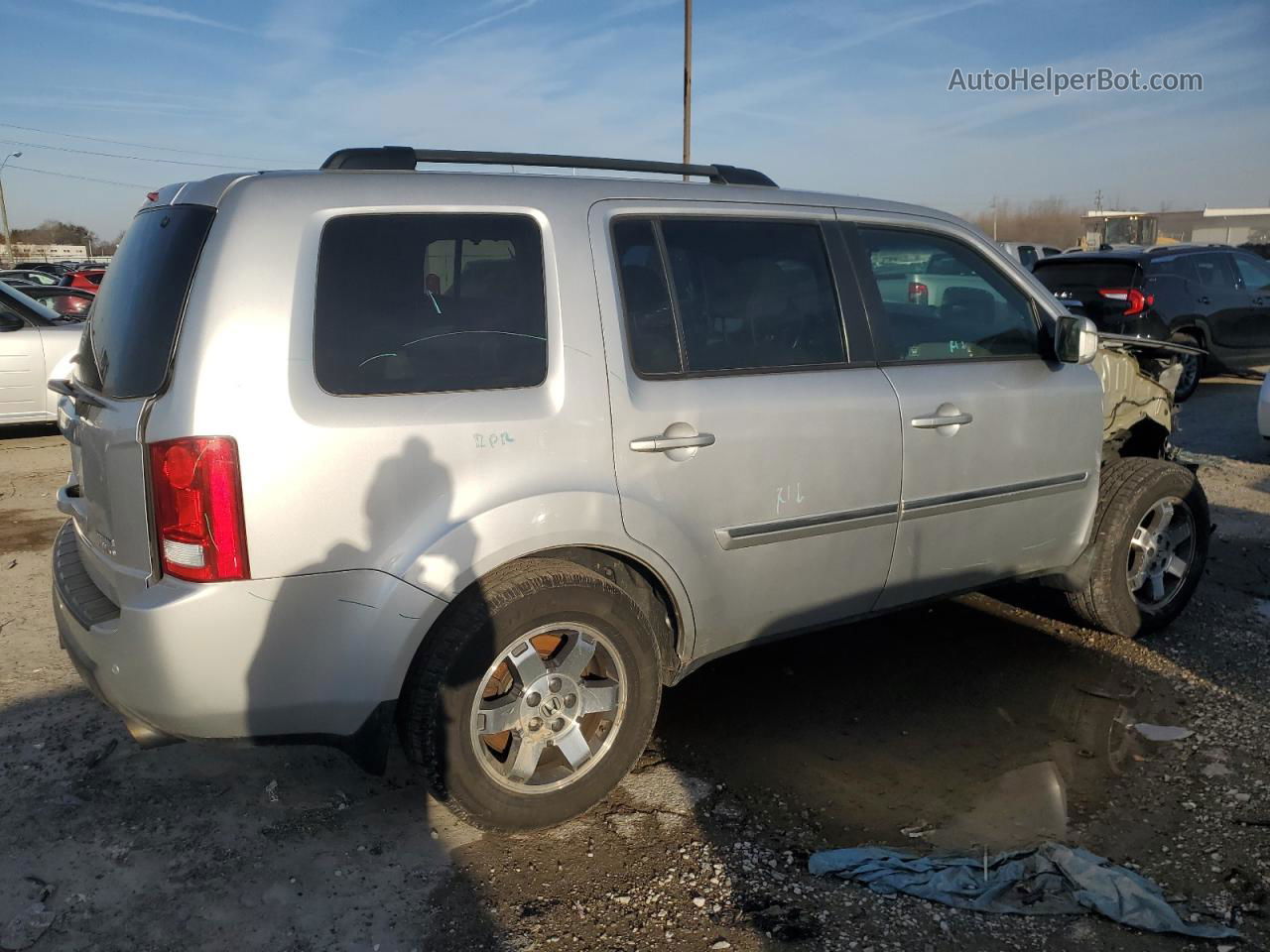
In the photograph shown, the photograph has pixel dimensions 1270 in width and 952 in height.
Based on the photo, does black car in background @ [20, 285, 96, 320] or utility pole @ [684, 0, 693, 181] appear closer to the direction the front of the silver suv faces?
the utility pole

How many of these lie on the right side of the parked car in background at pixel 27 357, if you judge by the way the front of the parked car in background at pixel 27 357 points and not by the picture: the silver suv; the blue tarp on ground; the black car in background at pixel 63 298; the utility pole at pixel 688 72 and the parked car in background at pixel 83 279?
2

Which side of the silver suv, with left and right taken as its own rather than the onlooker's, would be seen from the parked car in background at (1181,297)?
front

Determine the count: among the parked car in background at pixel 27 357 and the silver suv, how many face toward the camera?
0

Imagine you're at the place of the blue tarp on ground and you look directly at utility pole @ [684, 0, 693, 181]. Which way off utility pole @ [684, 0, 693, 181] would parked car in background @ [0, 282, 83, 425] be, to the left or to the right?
left

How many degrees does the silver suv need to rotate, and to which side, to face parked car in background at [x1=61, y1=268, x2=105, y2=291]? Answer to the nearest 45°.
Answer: approximately 90° to its left

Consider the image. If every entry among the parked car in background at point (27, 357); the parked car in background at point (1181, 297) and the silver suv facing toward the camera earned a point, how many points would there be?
0

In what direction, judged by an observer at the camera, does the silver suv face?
facing away from the viewer and to the right of the viewer

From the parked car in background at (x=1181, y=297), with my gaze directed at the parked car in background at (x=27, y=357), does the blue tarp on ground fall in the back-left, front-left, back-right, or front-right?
front-left

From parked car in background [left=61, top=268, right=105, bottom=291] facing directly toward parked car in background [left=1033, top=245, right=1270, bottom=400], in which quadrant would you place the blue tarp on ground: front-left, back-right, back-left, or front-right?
front-right

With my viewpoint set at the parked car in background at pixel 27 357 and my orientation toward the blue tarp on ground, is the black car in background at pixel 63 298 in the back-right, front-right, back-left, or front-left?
back-left

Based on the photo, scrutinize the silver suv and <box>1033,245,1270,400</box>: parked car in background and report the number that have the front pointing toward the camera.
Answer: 0

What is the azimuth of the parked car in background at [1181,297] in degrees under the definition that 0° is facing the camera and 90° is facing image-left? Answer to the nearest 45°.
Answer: approximately 225°

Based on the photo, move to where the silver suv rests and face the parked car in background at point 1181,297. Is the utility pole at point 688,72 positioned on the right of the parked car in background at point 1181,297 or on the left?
left

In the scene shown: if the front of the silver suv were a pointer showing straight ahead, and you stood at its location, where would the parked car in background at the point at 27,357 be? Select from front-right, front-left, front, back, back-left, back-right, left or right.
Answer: left
